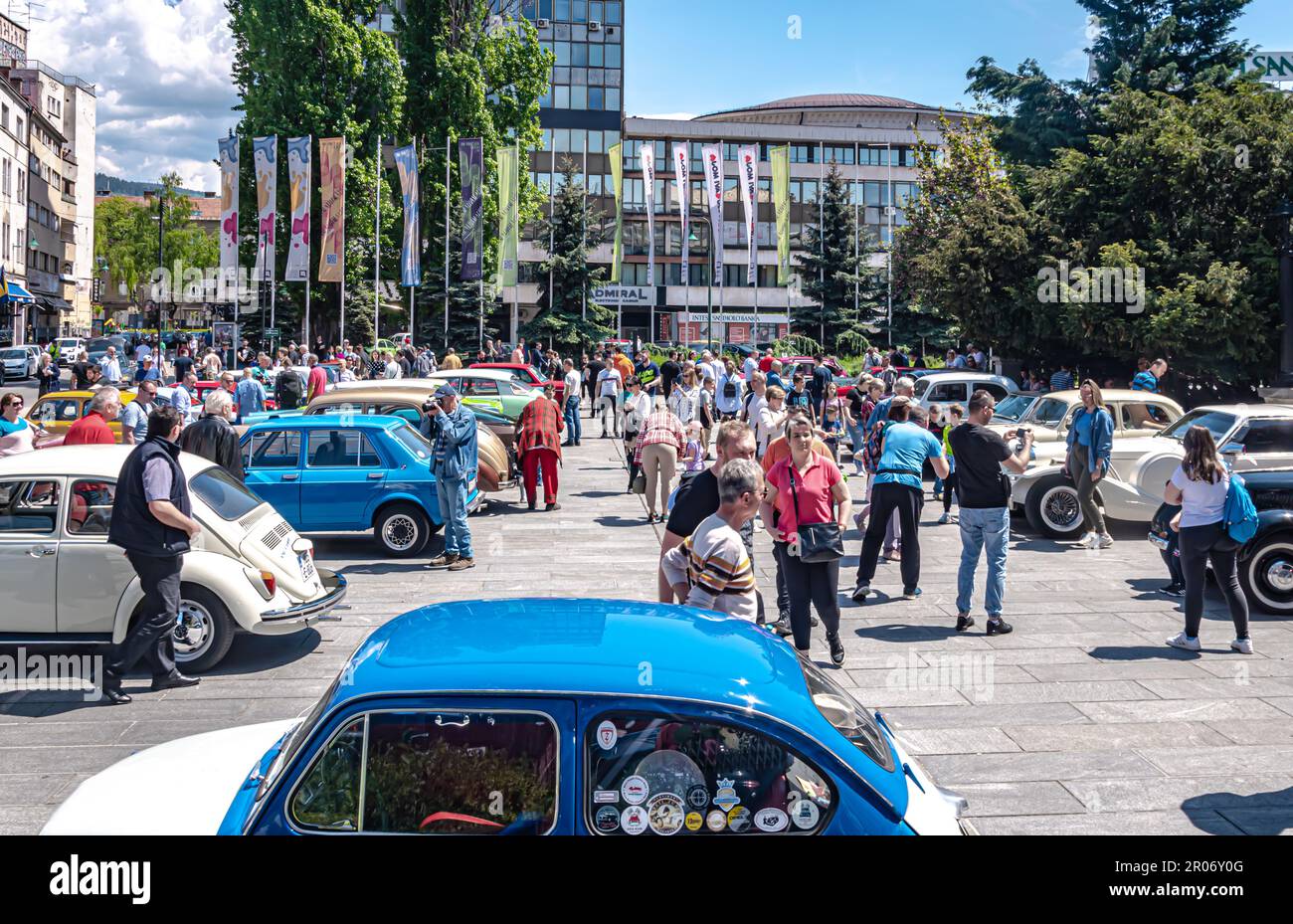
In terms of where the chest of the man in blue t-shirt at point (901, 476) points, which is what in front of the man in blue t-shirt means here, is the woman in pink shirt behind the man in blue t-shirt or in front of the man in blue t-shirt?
behind

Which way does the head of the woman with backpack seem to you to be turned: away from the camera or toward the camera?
away from the camera

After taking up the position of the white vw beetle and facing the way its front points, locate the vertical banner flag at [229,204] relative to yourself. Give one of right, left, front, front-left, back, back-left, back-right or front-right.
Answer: front-right

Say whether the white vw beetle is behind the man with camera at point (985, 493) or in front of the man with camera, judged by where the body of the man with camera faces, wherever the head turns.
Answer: behind

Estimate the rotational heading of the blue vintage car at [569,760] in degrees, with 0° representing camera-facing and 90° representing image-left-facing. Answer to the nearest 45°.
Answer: approximately 90°

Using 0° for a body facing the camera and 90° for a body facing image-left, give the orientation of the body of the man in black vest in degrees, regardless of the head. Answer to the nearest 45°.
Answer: approximately 270°

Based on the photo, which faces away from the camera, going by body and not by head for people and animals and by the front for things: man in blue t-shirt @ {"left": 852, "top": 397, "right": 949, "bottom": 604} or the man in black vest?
the man in blue t-shirt

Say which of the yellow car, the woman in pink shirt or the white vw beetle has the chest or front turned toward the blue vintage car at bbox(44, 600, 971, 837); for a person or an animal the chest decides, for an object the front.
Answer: the woman in pink shirt

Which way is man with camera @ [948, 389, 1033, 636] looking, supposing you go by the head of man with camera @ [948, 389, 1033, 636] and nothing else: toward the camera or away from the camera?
away from the camera
